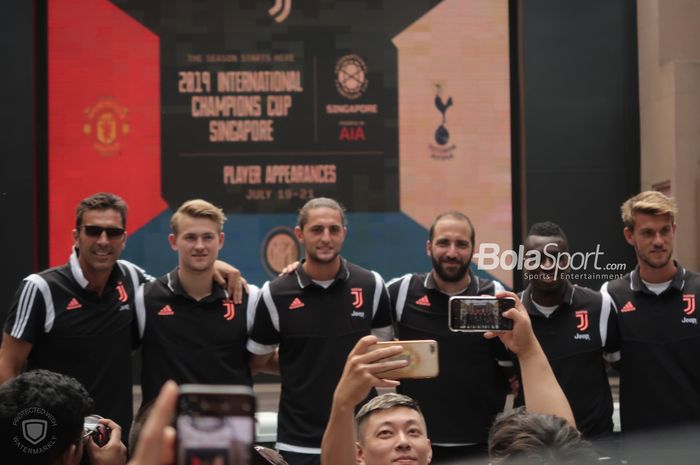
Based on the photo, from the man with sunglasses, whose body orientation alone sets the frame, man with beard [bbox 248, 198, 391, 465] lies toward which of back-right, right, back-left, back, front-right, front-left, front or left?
front-left

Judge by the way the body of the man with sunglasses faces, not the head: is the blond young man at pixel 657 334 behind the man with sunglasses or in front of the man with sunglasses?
in front

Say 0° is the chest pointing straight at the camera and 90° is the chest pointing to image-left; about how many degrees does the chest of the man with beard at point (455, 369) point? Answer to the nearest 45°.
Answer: approximately 0°

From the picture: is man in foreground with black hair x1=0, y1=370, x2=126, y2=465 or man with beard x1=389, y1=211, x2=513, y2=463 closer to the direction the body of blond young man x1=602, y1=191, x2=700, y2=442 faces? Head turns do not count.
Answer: the man in foreground with black hair

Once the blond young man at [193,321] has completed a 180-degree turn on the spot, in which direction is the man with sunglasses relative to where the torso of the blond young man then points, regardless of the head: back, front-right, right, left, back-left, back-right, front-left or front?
left

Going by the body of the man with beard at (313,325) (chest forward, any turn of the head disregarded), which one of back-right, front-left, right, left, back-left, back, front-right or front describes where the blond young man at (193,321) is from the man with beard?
right

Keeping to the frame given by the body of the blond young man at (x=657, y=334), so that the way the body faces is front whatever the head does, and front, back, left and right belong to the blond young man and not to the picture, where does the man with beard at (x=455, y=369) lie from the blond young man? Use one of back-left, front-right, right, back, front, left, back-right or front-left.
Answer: right
